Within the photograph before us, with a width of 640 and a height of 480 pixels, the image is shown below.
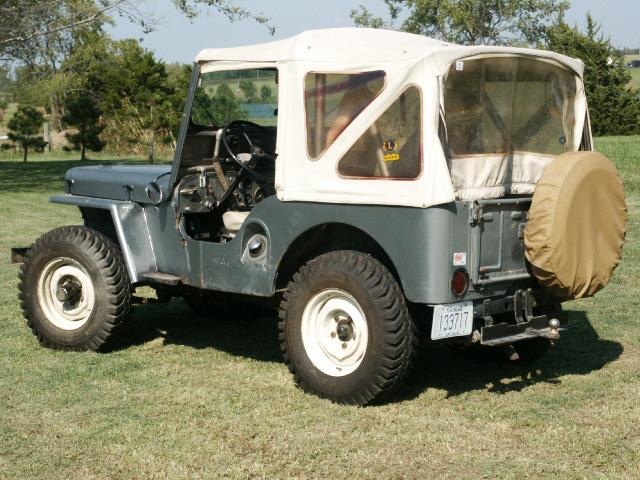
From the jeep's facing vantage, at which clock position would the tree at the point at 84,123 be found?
The tree is roughly at 1 o'clock from the jeep.

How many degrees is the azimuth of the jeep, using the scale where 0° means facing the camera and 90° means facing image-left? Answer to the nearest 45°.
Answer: approximately 135°

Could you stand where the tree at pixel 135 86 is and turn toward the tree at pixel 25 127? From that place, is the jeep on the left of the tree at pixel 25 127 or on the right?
left

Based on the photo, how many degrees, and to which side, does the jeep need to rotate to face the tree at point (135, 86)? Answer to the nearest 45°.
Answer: approximately 45° to its right
